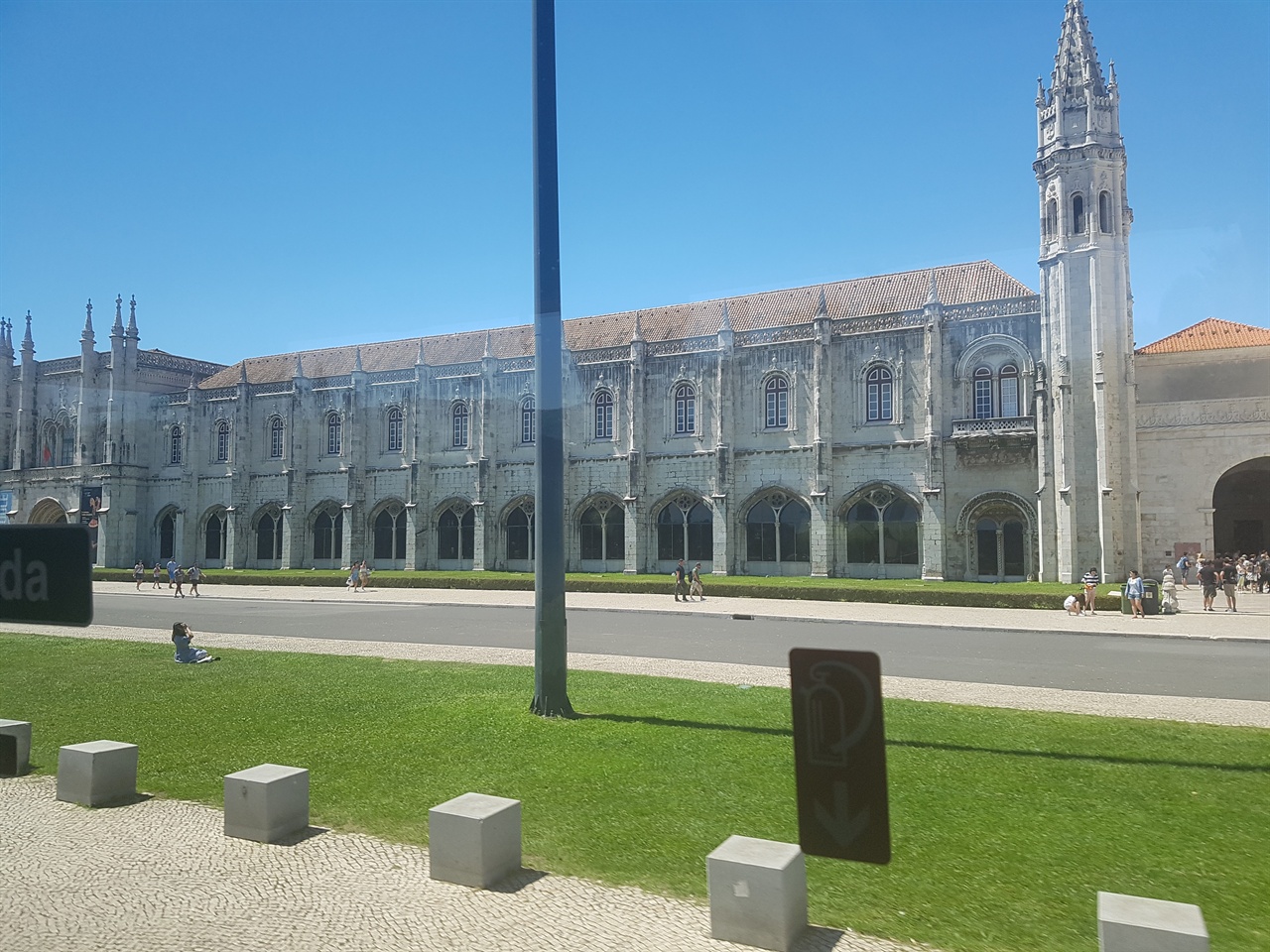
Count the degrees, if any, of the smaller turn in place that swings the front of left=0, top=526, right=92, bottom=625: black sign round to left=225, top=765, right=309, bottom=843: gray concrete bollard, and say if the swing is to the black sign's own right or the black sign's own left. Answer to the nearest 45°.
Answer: approximately 135° to the black sign's own left

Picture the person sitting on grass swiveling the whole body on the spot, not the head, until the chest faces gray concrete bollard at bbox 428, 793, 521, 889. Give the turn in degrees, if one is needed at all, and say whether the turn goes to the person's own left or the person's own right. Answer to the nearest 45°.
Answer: approximately 90° to the person's own right

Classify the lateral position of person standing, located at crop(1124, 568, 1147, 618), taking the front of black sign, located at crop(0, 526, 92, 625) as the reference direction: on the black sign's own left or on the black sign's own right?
on the black sign's own left

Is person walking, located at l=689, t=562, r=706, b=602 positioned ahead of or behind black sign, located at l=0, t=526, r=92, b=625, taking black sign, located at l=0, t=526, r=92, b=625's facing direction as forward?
behind

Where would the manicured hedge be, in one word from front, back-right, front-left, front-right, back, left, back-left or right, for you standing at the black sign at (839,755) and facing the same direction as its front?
back

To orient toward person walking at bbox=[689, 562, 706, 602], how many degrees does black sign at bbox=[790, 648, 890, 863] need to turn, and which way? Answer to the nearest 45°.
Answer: approximately 180°

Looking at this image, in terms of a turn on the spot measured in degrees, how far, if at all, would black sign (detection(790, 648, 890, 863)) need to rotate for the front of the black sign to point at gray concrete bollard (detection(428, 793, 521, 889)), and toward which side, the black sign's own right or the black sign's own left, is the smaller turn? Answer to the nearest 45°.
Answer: approximately 135° to the black sign's own right
